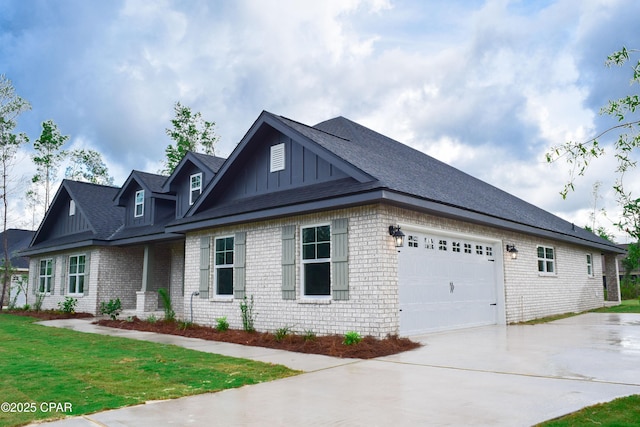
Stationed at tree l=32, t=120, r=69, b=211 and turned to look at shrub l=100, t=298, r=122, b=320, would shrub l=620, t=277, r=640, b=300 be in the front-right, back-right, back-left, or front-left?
front-left

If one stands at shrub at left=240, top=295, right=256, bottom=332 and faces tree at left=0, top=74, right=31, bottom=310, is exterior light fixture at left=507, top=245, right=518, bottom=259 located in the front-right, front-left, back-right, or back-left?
back-right

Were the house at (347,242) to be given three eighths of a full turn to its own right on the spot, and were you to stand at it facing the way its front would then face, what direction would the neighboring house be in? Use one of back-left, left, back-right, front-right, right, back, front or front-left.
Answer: front-left

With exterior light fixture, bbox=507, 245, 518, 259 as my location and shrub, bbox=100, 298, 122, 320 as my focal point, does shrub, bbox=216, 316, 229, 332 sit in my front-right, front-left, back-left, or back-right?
front-left

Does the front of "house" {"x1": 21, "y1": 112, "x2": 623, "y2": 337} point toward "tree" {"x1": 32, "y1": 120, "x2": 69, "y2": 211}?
no

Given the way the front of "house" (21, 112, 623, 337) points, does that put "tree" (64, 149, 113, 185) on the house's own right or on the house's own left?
on the house's own right

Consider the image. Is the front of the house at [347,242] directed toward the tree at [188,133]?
no

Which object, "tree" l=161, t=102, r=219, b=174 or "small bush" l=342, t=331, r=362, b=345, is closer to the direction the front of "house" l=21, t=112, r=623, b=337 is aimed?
the small bush

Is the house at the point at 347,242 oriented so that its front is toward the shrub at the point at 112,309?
no

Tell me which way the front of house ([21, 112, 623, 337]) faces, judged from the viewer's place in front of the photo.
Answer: facing the viewer and to the left of the viewer

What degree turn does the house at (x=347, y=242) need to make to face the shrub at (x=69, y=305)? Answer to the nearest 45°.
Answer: approximately 90° to its right

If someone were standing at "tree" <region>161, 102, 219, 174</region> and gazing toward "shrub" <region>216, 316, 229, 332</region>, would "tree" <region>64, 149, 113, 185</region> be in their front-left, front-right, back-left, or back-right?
back-right

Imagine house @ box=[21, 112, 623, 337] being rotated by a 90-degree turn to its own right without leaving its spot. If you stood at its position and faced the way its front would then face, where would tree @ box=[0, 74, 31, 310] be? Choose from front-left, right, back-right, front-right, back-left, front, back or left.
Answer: front
